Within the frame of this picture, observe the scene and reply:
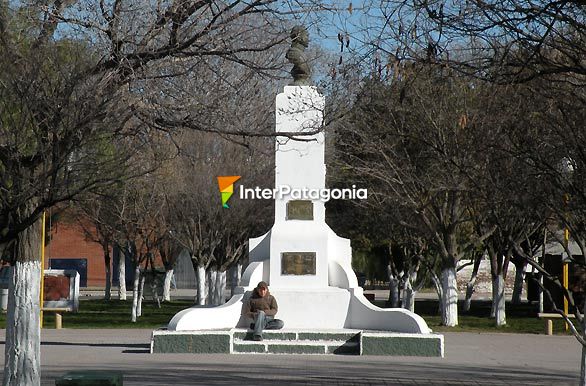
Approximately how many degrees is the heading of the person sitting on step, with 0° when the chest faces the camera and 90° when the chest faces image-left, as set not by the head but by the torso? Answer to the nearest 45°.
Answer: approximately 0°

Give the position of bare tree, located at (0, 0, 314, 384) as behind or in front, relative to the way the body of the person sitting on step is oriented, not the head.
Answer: in front
